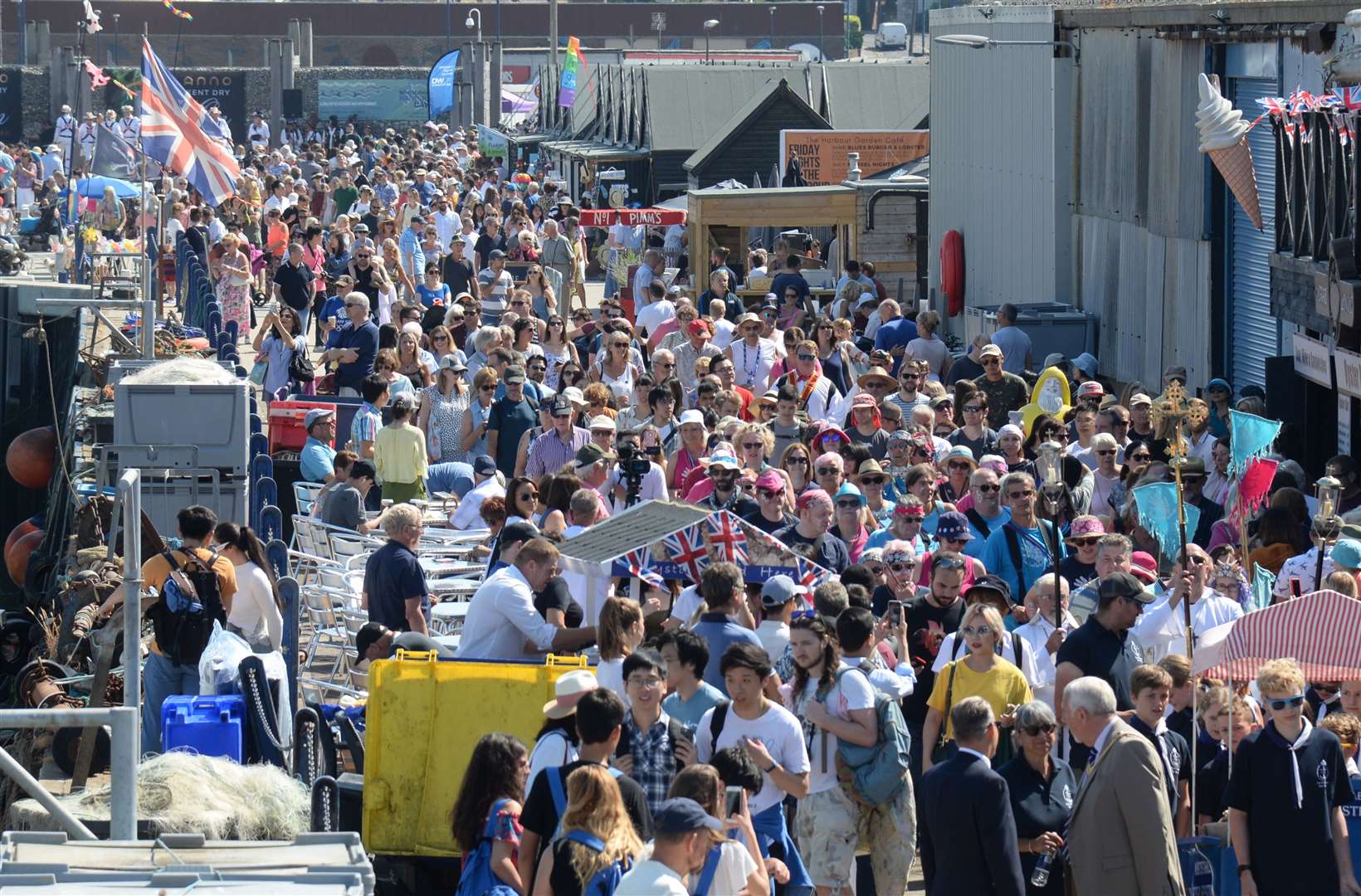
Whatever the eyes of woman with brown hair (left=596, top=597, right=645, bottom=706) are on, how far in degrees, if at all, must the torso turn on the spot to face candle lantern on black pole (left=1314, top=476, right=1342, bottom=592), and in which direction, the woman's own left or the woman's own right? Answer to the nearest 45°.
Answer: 0° — they already face it

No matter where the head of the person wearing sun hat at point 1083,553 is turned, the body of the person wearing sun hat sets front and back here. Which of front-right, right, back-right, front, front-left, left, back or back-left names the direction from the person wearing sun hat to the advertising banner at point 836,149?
back

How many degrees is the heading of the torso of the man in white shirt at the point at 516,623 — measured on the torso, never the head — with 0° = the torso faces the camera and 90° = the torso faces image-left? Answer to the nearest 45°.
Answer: approximately 270°

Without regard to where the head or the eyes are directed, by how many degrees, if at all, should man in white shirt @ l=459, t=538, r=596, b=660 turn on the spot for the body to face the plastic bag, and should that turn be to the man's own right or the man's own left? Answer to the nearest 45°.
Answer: approximately 180°

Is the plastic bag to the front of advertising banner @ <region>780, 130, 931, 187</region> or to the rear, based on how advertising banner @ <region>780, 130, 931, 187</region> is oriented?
to the front

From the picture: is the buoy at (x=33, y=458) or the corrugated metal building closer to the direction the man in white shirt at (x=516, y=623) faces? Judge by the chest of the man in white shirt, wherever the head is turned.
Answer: the corrugated metal building

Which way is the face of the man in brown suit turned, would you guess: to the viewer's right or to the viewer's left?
to the viewer's left

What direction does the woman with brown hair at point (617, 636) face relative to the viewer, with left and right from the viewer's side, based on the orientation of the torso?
facing away from the viewer and to the right of the viewer

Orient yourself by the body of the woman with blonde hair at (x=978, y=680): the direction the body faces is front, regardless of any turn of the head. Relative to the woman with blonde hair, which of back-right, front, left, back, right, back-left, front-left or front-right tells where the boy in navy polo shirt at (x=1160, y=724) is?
front-left

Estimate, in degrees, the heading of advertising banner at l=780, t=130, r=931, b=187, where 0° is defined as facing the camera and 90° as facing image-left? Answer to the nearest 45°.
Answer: approximately 0°

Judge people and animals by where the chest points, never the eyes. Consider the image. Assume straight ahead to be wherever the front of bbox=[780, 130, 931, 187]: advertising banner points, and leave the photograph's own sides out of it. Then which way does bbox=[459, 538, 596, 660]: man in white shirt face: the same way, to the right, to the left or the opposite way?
to the left
